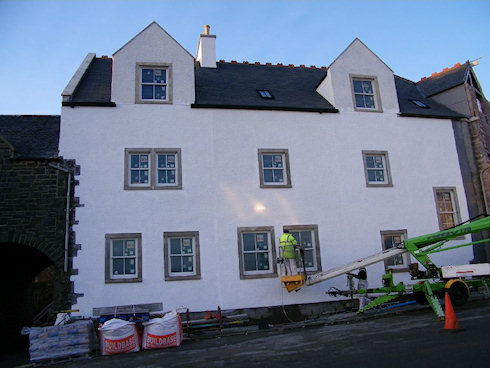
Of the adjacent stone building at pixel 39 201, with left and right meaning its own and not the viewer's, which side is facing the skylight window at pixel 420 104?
left

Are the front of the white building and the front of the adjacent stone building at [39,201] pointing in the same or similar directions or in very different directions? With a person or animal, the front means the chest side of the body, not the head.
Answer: same or similar directions

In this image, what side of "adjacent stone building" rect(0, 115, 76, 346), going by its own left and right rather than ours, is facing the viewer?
front

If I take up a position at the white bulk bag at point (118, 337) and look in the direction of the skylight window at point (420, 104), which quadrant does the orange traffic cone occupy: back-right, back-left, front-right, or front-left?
front-right

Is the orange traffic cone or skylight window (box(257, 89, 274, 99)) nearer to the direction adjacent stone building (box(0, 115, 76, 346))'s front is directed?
the orange traffic cone

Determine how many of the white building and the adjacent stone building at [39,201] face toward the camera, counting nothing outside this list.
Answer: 2

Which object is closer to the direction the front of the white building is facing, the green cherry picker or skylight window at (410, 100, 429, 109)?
the green cherry picker

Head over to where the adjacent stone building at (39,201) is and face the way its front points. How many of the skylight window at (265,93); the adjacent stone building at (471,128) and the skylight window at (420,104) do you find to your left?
3

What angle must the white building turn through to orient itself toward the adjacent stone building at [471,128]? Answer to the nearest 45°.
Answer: approximately 90° to its left

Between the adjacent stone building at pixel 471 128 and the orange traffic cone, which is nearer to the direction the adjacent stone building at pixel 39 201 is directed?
the orange traffic cone

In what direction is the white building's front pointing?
toward the camera

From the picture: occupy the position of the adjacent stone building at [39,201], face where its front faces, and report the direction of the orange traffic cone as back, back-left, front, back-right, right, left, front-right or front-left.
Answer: front-left

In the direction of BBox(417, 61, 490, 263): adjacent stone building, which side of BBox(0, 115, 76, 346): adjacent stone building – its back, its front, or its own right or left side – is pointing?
left

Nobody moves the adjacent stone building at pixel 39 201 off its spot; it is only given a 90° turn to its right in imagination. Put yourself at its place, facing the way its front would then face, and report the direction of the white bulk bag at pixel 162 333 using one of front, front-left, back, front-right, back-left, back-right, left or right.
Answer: back-left

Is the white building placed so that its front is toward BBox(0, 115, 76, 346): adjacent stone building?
no
